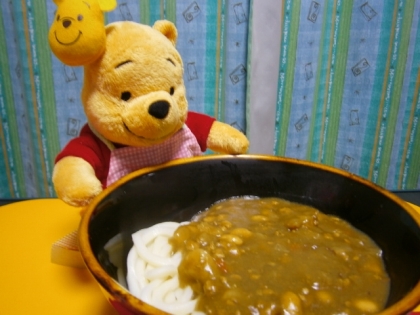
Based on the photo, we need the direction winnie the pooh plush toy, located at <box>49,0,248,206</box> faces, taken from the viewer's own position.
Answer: facing the viewer and to the right of the viewer
